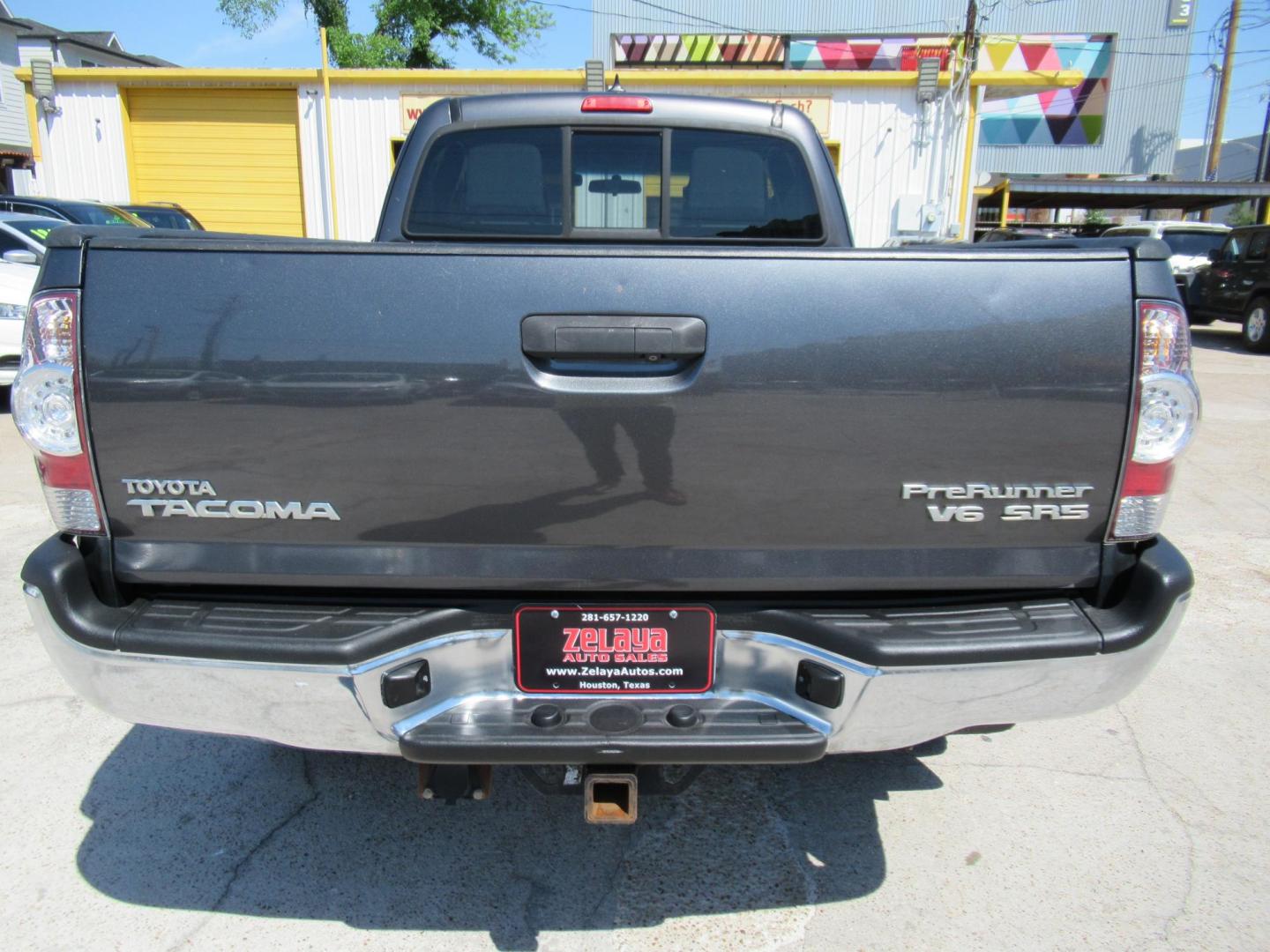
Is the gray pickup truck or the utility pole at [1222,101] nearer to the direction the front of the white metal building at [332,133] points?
the gray pickup truck

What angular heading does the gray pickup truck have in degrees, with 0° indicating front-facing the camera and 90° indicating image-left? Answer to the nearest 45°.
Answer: approximately 180°

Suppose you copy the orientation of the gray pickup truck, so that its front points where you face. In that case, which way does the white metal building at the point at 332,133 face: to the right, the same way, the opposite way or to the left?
the opposite way

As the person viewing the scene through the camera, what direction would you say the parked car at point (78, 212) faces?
facing the viewer and to the right of the viewer

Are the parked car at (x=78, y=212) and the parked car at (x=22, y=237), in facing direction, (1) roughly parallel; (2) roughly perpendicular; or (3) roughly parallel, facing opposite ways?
roughly parallel

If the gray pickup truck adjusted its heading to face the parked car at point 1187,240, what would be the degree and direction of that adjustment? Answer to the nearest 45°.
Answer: approximately 45° to its right

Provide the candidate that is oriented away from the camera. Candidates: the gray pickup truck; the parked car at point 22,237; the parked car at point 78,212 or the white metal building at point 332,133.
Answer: the gray pickup truck

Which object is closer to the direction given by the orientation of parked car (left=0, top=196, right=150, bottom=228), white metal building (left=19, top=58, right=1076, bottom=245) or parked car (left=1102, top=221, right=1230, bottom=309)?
the parked car

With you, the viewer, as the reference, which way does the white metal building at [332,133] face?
facing the viewer

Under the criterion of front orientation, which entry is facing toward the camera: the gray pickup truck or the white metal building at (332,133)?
the white metal building

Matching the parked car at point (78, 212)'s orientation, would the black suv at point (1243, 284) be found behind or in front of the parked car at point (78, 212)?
in front
